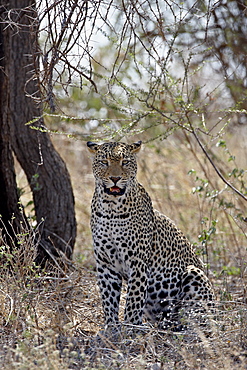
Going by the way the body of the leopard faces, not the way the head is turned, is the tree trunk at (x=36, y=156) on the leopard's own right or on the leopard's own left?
on the leopard's own right

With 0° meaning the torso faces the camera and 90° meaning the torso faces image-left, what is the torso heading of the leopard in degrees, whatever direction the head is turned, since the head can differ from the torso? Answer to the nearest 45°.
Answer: approximately 45°
